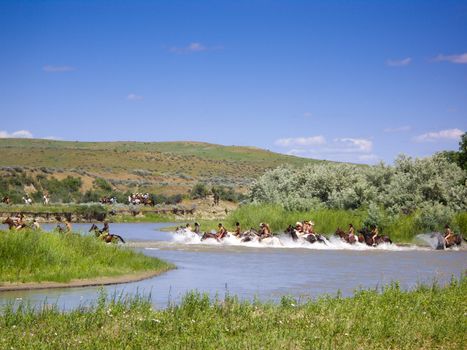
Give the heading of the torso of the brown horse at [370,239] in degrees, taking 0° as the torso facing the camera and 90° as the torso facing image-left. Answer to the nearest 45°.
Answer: approximately 90°

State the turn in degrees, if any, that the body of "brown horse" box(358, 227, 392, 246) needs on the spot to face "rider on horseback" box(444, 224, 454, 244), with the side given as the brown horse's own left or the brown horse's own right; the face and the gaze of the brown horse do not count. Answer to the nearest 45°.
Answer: approximately 180°

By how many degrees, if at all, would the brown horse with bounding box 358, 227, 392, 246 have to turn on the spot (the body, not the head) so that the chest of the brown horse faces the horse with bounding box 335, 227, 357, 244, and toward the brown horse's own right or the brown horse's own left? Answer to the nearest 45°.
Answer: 0° — it already faces it

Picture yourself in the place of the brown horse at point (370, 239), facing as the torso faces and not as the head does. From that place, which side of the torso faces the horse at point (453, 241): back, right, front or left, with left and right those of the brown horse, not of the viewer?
back

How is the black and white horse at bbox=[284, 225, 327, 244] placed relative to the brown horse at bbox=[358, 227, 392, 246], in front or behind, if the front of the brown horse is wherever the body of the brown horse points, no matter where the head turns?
in front

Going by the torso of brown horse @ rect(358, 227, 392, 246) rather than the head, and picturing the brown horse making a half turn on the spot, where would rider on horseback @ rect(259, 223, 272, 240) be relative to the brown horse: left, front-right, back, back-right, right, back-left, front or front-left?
back

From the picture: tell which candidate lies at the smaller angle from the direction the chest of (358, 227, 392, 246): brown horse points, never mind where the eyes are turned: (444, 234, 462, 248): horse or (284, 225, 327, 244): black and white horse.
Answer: the black and white horse

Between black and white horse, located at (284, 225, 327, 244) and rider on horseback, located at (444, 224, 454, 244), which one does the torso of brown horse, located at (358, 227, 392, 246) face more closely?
the black and white horse
